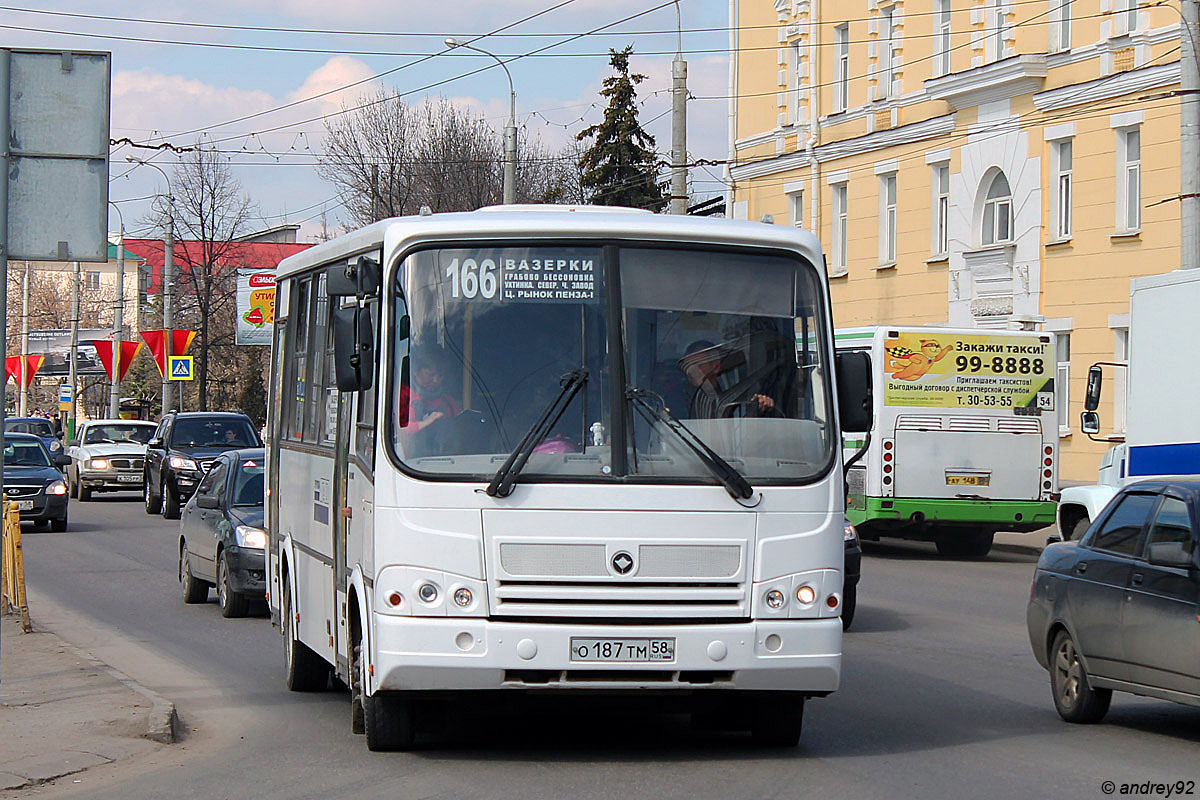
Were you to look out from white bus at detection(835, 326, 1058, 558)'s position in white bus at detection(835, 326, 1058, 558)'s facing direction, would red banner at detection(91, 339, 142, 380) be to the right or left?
on its left

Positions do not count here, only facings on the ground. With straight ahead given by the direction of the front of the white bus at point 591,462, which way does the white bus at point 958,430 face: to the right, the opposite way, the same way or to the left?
the opposite way

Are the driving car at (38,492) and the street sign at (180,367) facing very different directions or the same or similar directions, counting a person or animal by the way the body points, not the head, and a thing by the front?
same or similar directions

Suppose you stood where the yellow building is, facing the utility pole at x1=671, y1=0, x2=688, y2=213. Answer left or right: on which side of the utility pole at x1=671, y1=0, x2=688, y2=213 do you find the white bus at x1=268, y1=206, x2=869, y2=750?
left

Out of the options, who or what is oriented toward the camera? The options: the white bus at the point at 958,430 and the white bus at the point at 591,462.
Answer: the white bus at the point at 591,462

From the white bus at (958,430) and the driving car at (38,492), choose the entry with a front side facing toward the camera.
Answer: the driving car

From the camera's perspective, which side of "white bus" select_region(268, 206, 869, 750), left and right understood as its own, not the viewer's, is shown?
front

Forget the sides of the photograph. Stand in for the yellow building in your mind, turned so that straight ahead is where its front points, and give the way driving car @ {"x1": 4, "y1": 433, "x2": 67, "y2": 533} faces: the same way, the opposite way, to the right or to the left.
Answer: to the left

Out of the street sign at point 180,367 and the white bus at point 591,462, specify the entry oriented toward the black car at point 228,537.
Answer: the street sign

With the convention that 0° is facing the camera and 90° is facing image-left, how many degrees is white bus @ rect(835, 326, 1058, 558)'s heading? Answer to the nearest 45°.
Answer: approximately 180°

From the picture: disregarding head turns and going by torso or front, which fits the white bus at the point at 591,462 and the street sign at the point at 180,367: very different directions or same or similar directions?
same or similar directions

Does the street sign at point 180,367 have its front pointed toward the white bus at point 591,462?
yes

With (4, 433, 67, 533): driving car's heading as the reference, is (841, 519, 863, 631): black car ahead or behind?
ahead

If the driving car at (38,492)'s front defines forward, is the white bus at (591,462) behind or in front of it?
in front

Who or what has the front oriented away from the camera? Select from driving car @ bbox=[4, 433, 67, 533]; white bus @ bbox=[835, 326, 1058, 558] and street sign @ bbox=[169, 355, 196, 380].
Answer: the white bus
